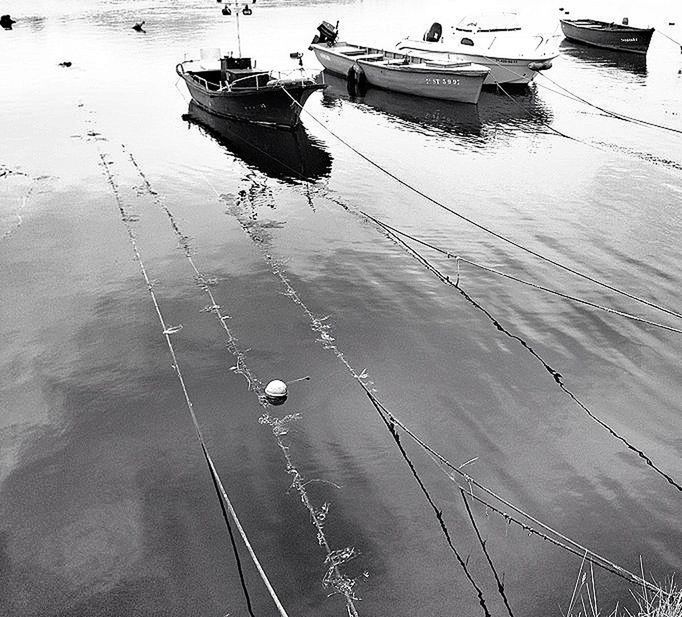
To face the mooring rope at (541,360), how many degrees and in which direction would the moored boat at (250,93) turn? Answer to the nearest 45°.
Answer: approximately 45° to its right

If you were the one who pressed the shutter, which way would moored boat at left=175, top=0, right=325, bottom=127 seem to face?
facing the viewer and to the right of the viewer

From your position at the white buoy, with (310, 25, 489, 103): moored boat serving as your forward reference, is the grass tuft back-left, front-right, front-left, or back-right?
back-right

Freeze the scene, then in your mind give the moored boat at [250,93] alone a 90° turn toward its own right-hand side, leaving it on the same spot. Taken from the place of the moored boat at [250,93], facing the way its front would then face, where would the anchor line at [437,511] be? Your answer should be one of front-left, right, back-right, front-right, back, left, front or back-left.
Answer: front-left

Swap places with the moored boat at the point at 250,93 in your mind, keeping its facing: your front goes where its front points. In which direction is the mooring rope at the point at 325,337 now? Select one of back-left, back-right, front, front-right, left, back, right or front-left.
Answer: front-right

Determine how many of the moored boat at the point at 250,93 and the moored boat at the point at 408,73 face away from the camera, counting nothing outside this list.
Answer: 0

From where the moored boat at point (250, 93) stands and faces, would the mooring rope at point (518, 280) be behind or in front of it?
in front

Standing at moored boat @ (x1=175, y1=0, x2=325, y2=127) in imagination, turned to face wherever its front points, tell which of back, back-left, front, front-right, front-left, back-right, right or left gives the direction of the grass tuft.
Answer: front-right

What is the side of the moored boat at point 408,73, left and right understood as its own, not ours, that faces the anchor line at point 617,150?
front

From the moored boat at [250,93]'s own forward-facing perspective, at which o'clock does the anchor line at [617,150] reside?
The anchor line is roughly at 11 o'clock from the moored boat.

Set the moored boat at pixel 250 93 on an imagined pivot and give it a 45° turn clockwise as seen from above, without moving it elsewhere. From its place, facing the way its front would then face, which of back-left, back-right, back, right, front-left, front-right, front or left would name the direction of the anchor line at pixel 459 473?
front

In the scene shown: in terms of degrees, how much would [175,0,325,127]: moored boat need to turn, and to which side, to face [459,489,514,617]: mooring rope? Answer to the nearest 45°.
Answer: approximately 45° to its right
